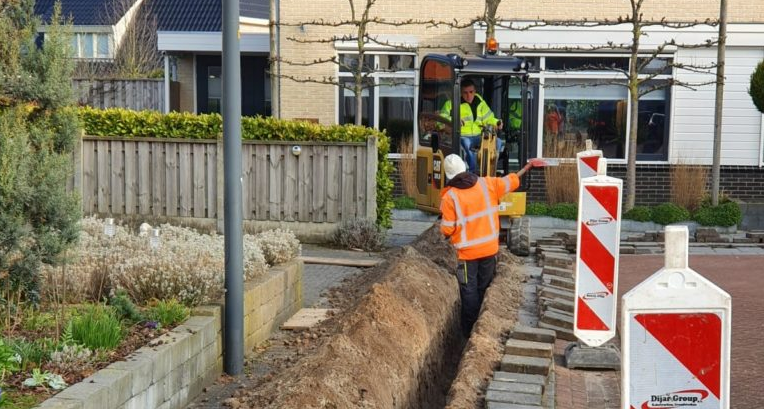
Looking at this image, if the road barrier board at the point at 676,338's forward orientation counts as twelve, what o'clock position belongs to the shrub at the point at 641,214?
The shrub is roughly at 6 o'clock from the road barrier board.

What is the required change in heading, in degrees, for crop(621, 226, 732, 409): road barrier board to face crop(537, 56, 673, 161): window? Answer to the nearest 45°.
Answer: approximately 180°

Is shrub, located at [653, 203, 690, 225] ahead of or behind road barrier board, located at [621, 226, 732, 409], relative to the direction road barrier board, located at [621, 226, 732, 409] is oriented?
behind

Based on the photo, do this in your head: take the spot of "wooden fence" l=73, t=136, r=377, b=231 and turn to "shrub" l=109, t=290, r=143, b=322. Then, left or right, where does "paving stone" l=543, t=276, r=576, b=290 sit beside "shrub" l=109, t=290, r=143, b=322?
left

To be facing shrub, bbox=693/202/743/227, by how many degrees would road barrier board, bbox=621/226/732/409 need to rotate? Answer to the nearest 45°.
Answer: approximately 180°

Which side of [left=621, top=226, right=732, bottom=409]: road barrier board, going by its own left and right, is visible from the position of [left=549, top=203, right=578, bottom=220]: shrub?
back

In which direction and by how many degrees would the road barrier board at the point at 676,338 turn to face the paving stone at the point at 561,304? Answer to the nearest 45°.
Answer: approximately 180°

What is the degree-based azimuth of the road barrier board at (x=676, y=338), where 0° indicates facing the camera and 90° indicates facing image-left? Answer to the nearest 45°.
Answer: approximately 0°

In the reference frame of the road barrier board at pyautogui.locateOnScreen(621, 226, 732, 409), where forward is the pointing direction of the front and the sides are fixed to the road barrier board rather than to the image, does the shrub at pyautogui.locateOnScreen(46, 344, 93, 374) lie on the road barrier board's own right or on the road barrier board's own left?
on the road barrier board's own right
